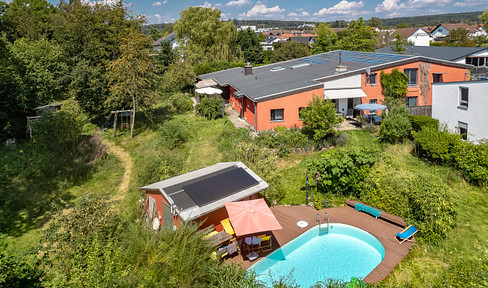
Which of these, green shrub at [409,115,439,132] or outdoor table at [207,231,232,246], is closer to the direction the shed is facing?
the outdoor table

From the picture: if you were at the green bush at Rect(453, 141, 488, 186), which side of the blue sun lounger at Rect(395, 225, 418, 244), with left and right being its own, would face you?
back

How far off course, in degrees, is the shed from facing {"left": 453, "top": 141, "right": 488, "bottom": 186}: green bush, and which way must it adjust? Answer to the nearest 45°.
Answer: approximately 135° to its left

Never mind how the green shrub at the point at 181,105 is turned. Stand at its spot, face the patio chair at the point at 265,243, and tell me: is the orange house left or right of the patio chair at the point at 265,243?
left

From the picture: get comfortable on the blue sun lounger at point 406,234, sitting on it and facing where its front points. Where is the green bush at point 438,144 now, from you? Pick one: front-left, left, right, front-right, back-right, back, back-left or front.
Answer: back-right

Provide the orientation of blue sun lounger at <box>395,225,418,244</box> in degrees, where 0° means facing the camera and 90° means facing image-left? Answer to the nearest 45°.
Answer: approximately 45°

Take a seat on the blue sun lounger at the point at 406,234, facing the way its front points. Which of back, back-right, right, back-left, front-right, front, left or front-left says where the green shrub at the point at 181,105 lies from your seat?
right
